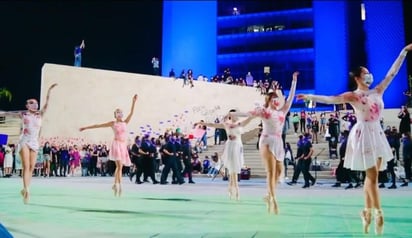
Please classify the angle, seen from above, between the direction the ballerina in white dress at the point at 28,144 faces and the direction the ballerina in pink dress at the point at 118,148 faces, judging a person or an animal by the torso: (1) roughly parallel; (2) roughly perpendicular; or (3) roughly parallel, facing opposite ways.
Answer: roughly parallel

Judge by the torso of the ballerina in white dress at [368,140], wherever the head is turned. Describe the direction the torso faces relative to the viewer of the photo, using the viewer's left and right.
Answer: facing the viewer and to the right of the viewer

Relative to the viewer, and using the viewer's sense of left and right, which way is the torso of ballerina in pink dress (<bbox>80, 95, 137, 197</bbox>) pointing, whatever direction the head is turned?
facing the viewer

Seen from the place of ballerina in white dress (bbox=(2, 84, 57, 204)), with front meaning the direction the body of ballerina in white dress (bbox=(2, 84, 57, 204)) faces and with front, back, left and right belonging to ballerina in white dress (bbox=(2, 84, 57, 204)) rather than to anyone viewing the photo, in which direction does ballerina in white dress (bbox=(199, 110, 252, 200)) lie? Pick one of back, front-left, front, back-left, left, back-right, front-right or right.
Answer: left

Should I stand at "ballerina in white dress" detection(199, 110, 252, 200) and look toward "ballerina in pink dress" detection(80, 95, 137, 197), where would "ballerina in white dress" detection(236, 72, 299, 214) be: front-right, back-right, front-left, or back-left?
back-left

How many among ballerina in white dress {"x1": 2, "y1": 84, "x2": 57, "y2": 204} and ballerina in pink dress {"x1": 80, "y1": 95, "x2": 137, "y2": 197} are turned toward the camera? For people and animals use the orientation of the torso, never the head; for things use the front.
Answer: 2

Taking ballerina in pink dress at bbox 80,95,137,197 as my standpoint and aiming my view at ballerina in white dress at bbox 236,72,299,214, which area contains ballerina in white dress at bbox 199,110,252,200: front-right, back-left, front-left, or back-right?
front-left

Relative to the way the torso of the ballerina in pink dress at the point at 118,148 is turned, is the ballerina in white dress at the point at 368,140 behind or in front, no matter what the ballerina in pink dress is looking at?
in front

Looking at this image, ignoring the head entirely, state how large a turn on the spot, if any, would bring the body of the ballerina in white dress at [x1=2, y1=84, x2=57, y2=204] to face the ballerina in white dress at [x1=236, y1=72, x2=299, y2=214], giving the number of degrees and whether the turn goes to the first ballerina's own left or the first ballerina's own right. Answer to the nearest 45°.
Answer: approximately 45° to the first ballerina's own left

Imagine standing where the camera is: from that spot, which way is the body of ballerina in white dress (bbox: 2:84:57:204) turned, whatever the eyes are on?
toward the camera

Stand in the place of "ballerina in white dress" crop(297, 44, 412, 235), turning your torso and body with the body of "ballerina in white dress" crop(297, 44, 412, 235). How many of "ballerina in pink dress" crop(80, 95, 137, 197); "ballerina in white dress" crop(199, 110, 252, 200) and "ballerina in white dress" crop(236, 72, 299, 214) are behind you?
3
